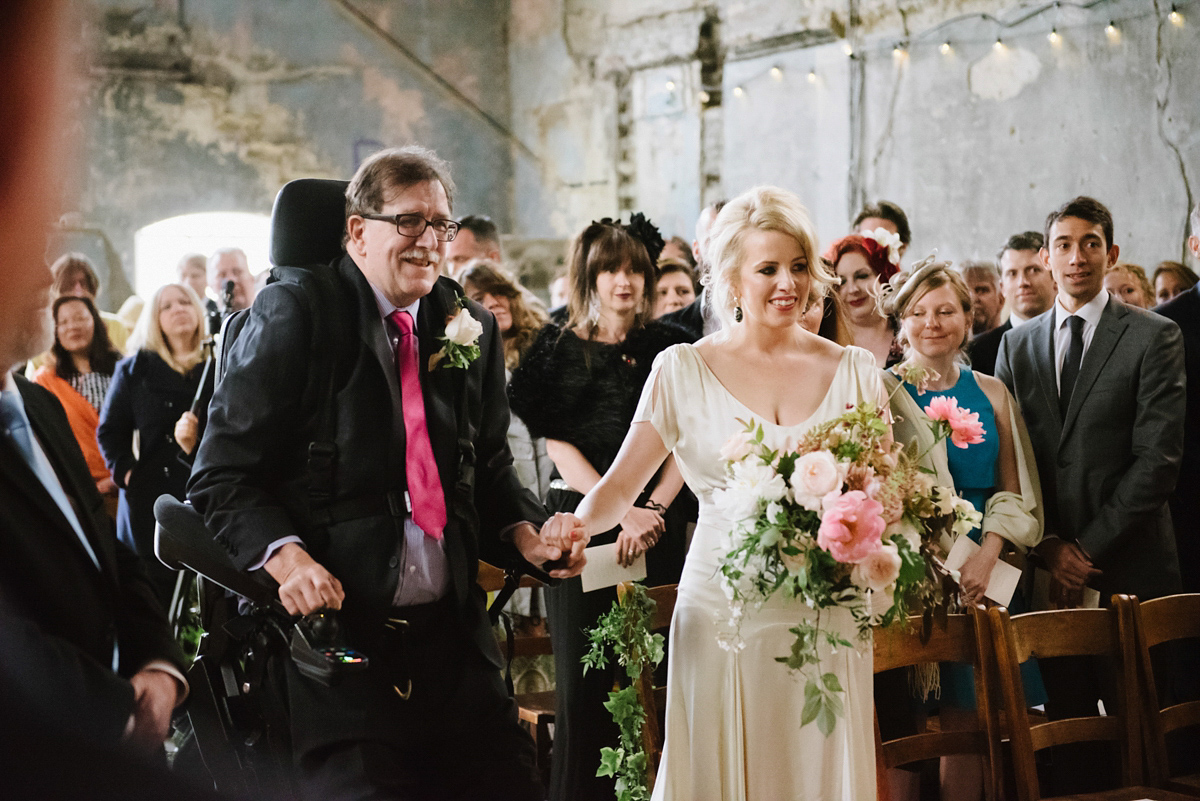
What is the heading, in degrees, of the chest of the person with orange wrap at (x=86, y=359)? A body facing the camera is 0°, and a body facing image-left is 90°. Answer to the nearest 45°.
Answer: approximately 315°

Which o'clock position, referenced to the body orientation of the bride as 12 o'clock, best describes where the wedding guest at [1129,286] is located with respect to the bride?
The wedding guest is roughly at 7 o'clock from the bride.

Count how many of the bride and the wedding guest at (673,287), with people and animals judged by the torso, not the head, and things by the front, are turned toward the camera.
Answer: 2

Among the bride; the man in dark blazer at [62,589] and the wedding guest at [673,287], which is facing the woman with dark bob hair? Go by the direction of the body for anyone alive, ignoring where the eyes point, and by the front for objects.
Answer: the wedding guest

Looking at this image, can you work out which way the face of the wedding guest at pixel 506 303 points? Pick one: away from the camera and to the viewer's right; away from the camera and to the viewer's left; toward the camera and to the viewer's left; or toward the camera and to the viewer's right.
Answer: toward the camera and to the viewer's right

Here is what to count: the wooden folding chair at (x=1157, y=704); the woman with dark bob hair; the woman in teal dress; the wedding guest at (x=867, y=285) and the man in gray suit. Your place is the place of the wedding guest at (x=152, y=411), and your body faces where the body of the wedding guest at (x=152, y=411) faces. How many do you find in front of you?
5

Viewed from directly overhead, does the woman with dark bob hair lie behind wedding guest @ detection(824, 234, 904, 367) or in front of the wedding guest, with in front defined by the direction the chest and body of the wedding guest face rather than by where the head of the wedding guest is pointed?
in front

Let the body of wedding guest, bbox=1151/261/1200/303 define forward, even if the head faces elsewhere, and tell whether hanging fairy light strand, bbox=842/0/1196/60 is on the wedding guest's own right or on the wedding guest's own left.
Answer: on the wedding guest's own right

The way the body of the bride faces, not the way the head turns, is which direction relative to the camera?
toward the camera

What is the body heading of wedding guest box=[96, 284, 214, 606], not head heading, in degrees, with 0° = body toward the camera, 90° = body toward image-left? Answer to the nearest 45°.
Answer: approximately 315°

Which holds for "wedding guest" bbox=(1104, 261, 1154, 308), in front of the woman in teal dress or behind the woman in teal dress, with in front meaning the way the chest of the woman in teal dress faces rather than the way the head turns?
behind

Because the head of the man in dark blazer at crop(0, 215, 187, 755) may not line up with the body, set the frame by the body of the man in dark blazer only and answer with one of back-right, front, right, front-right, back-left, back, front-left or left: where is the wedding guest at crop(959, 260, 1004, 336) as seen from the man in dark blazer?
left
